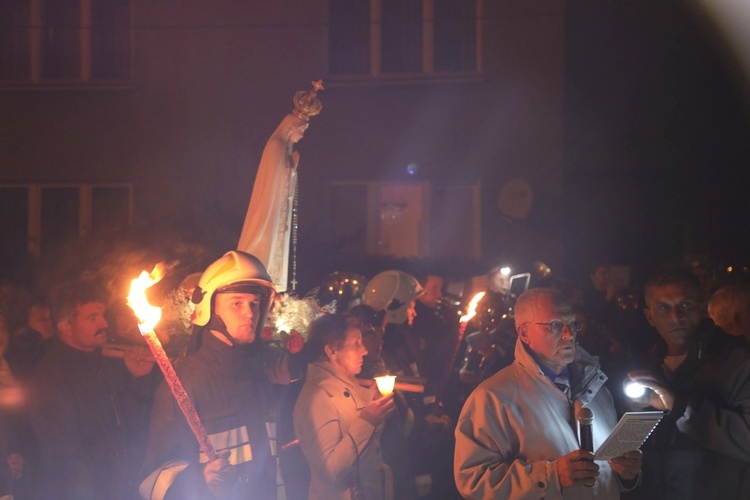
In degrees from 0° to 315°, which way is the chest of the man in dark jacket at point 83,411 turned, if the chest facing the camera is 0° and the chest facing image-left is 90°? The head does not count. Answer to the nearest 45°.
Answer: approximately 315°

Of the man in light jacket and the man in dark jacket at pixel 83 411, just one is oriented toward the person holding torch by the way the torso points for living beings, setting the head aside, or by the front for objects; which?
the man in dark jacket

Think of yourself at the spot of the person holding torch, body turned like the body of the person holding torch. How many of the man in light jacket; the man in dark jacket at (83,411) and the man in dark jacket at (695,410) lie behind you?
1

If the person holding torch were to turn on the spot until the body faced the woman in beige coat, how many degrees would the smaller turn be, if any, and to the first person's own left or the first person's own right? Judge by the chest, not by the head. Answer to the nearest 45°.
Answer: approximately 90° to the first person's own left

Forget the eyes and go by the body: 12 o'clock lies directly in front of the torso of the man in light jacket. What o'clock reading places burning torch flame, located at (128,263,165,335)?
The burning torch flame is roughly at 4 o'clock from the man in light jacket.

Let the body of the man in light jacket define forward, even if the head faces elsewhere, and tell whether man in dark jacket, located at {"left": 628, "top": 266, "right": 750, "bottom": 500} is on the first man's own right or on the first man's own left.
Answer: on the first man's own left

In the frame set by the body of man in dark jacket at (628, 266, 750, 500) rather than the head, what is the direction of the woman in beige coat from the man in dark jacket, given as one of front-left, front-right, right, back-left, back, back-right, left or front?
front-right

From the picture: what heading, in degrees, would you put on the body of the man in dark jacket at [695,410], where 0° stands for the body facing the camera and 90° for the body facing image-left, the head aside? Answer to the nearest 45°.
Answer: approximately 45°

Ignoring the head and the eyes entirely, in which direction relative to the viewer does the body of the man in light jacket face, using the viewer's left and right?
facing the viewer and to the right of the viewer
